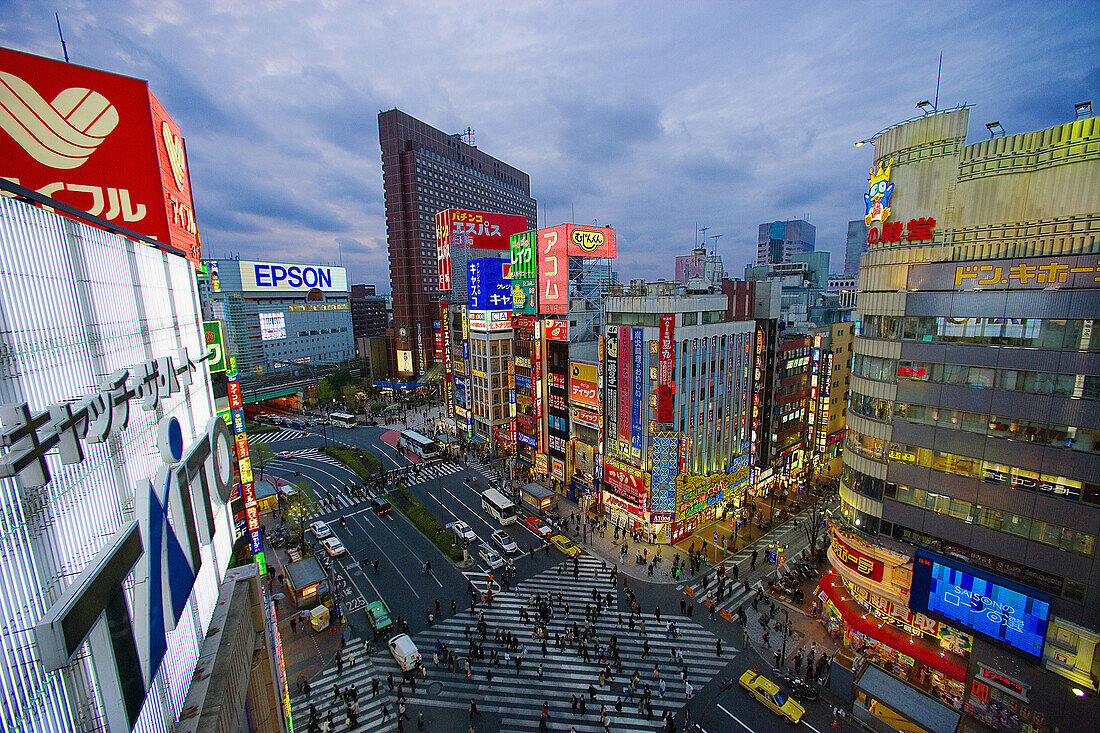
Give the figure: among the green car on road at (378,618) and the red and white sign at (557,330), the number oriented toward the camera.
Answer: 1

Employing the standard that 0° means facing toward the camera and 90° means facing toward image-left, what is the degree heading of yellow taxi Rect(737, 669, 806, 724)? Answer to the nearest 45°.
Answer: approximately 315°

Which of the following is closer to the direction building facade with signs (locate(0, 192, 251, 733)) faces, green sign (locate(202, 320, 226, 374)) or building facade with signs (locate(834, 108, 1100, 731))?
the building facade with signs

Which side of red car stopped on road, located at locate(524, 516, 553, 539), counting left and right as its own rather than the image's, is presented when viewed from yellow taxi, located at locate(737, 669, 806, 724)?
front

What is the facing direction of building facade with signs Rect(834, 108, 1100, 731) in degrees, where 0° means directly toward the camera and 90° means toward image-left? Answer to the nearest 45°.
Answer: approximately 45°

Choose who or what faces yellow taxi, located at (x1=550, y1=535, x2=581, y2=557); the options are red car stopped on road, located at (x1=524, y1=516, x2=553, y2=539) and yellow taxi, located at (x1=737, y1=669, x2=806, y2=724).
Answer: the red car stopped on road

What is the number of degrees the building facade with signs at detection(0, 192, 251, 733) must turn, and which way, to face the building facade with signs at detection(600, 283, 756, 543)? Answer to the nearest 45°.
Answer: approximately 45° to its left

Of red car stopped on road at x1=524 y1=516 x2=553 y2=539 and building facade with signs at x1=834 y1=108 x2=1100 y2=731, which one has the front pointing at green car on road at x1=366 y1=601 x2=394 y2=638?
the building facade with signs

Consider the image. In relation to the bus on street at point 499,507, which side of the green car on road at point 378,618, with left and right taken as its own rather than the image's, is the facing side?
right

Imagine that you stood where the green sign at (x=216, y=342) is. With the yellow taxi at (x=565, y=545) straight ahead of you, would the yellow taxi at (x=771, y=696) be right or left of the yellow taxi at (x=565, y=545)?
right

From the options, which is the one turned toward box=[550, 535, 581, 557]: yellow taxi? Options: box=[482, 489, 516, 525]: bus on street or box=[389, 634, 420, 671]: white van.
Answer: the bus on street

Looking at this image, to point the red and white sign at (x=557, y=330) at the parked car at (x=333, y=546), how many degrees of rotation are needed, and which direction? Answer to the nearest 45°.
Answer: approximately 45° to its right

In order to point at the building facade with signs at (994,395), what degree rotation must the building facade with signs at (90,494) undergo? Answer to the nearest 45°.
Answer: approximately 45° to its left

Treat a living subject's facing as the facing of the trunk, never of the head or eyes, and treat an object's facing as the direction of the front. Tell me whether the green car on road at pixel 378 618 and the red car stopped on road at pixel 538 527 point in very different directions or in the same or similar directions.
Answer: very different directions

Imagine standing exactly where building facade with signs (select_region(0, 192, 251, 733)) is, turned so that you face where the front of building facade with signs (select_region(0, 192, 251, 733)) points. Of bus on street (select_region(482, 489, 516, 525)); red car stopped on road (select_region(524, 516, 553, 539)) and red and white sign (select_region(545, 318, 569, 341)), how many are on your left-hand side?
3
